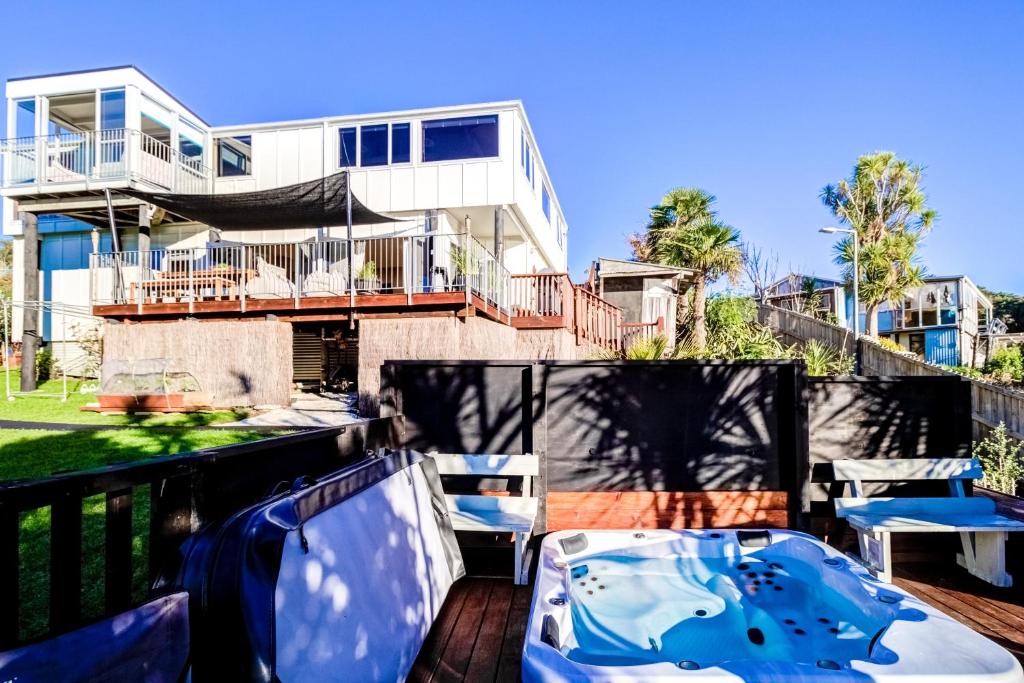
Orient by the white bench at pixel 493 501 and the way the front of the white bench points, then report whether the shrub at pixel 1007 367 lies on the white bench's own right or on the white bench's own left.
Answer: on the white bench's own left

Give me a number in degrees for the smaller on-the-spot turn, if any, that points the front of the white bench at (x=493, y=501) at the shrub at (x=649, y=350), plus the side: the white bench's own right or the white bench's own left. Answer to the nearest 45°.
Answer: approximately 135° to the white bench's own left

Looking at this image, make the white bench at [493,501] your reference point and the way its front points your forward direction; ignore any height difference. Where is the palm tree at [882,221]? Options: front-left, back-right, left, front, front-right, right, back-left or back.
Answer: back-left

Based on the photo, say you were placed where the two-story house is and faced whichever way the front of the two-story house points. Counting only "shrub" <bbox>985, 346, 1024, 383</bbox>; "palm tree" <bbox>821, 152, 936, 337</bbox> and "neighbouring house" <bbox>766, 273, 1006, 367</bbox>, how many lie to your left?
3

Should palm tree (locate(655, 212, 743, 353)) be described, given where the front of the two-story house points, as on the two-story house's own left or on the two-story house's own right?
on the two-story house's own left

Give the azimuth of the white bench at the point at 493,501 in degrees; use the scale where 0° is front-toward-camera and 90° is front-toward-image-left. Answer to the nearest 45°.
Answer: approximately 0°

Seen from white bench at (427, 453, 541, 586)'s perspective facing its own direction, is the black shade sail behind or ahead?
behind

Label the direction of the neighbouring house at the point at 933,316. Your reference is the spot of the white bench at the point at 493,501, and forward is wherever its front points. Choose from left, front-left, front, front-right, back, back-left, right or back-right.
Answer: back-left

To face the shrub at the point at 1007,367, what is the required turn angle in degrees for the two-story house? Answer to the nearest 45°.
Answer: approximately 90° to its left

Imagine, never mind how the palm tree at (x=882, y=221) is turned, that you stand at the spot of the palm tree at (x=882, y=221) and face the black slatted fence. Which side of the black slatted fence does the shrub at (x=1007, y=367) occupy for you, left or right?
left

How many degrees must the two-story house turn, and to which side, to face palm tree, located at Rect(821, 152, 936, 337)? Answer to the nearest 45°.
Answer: approximately 90° to its left

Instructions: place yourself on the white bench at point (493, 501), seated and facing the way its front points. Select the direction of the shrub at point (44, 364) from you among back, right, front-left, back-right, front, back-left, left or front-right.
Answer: back-right
